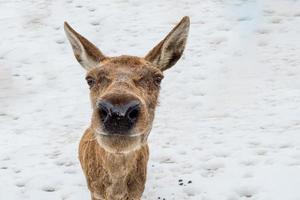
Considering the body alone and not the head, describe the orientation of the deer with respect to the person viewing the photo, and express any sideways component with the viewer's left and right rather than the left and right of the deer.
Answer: facing the viewer
